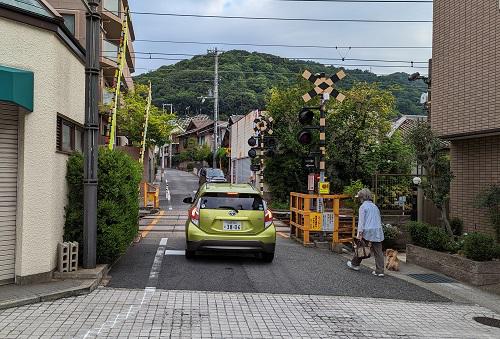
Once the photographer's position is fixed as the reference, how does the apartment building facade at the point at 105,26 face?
facing the viewer and to the right of the viewer

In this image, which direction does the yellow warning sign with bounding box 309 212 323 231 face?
toward the camera

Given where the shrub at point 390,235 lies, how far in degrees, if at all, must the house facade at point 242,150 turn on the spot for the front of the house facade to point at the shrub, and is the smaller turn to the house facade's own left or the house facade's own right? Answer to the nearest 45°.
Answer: approximately 45° to the house facade's own left

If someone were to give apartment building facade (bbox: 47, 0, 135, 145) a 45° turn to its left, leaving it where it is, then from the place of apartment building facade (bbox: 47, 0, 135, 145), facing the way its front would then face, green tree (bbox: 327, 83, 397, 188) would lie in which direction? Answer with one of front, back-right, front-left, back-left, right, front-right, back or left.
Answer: front-right

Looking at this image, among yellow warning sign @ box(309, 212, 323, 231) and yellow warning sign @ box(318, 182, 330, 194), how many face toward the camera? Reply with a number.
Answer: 2

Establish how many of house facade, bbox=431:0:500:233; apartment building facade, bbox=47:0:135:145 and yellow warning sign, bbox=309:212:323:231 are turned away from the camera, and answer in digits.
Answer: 0

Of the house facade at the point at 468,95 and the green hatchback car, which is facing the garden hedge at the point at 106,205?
the house facade

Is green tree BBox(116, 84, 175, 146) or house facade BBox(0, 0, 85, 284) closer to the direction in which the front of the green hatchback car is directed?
the green tree

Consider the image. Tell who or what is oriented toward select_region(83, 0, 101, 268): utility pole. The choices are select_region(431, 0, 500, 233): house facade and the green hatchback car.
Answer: the house facade

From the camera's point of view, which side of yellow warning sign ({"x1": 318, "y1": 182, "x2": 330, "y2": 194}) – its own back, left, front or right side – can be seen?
front

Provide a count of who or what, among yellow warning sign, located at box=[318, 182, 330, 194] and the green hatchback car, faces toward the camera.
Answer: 1

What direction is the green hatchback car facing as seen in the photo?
away from the camera

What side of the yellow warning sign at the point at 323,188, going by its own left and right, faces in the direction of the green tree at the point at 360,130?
back

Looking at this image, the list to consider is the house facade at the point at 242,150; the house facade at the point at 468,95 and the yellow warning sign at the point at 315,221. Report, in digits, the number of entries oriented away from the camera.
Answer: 0

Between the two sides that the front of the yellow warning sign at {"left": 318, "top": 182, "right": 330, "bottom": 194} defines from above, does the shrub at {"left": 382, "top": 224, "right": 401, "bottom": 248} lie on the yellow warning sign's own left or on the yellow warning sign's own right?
on the yellow warning sign's own left
